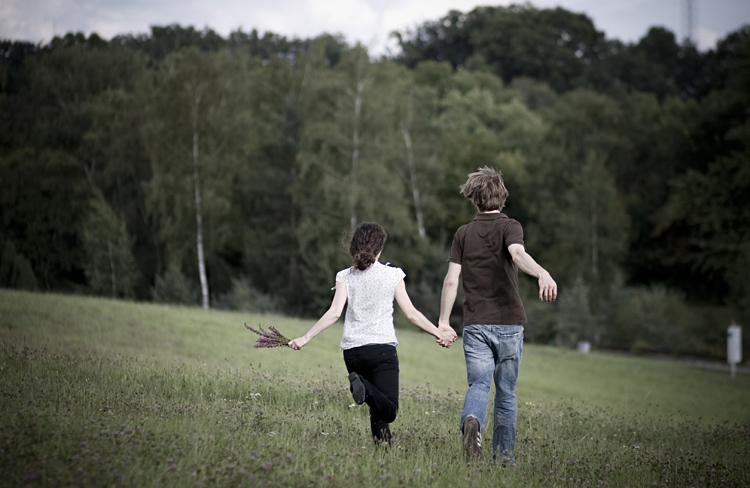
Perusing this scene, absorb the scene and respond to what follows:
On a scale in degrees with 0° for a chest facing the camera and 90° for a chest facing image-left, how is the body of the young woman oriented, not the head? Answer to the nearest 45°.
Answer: approximately 180°

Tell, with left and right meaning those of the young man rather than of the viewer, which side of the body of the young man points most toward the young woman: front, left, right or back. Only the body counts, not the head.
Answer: left

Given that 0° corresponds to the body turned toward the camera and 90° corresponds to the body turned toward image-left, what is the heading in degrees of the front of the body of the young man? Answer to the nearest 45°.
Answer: approximately 180°

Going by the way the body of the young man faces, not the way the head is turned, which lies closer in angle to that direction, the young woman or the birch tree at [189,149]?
the birch tree

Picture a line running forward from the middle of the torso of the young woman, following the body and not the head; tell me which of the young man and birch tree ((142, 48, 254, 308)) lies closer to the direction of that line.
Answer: the birch tree

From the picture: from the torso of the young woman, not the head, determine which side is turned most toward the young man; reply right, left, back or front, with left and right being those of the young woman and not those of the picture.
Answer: right

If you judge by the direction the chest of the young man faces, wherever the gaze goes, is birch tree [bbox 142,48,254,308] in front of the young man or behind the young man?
in front

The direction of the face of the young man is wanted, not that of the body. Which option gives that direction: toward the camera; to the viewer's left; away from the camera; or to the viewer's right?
away from the camera

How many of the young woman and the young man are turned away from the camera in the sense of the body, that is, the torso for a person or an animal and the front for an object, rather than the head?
2

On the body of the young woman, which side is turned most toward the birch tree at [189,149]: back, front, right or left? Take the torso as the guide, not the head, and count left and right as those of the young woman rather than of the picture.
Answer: front
